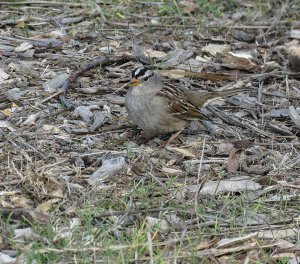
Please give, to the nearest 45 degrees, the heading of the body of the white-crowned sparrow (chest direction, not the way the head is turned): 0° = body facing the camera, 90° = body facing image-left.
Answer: approximately 45°
